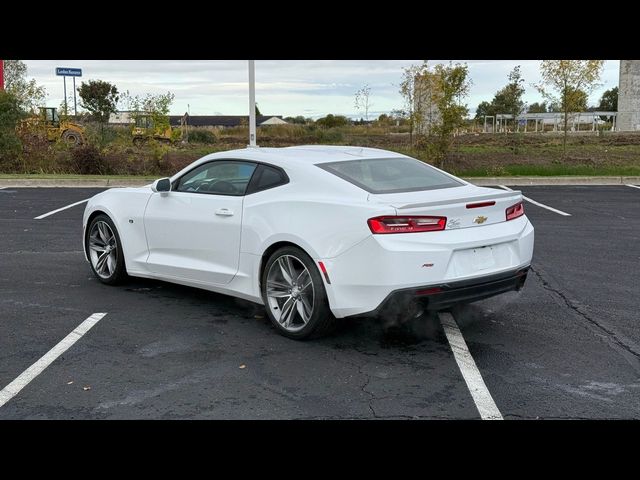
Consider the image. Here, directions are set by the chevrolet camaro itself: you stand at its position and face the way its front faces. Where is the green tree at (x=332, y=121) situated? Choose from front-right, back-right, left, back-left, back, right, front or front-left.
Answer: front-right

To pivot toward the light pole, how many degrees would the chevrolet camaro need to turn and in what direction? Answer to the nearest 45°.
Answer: approximately 45° to its right

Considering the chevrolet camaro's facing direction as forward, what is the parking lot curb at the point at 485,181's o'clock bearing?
The parking lot curb is roughly at 2 o'clock from the chevrolet camaro.

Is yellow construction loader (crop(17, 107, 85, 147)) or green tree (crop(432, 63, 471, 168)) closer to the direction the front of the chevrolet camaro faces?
the yellow construction loader

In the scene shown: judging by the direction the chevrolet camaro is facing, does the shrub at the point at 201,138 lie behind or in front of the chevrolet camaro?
in front

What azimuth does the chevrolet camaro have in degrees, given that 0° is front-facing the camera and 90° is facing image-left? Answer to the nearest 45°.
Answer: approximately 135°

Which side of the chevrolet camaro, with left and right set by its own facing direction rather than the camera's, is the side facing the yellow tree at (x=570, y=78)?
right

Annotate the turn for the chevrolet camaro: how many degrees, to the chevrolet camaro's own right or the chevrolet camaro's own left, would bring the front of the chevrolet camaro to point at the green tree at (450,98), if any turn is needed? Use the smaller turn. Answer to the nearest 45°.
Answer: approximately 45° to the chevrolet camaro's own right

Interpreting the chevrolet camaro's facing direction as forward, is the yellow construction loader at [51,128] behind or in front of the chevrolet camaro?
in front

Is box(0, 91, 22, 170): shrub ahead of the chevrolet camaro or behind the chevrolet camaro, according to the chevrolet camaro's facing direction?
ahead
